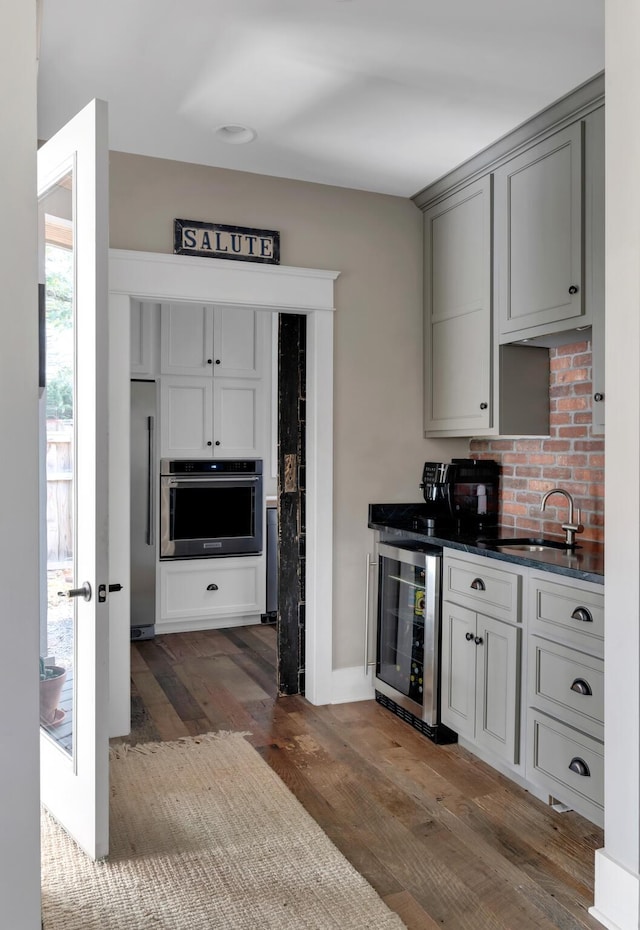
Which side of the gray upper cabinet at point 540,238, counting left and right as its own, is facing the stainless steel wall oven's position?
right

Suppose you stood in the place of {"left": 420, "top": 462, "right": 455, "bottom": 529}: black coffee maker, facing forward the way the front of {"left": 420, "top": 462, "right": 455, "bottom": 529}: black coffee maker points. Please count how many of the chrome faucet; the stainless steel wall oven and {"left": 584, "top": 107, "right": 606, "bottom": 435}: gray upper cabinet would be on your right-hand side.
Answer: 1

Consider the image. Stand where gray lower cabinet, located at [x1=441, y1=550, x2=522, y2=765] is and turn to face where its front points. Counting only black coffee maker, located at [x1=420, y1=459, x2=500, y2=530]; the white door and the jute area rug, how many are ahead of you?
2

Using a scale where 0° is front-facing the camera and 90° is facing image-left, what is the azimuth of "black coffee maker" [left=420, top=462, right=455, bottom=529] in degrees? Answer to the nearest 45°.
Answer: approximately 45°
